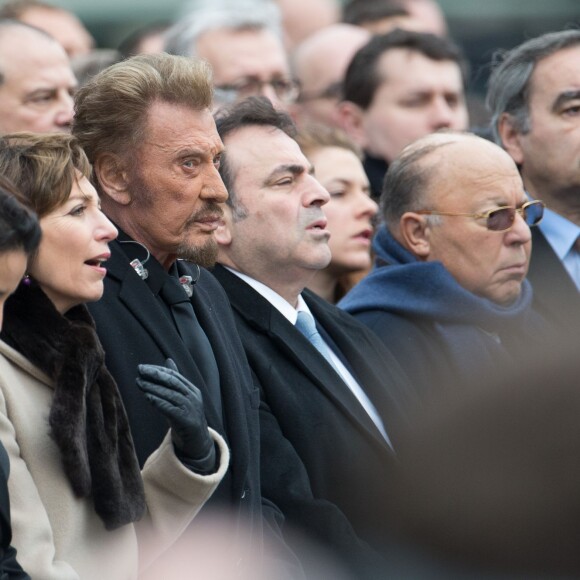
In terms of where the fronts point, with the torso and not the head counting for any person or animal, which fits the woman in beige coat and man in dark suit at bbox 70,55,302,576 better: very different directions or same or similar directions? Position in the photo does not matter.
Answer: same or similar directions

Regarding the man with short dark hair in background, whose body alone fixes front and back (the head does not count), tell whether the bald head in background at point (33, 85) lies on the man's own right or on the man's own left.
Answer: on the man's own right

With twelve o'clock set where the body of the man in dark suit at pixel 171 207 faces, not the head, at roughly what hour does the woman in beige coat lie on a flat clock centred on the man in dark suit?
The woman in beige coat is roughly at 2 o'clock from the man in dark suit.

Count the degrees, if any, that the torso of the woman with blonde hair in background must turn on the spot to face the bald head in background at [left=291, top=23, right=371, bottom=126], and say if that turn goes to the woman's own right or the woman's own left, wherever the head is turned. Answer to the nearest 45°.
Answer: approximately 135° to the woman's own left

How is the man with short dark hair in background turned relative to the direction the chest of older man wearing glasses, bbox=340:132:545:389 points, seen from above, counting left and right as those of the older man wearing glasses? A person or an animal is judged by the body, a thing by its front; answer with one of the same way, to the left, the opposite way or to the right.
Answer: the same way

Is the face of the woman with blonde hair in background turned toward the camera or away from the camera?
toward the camera

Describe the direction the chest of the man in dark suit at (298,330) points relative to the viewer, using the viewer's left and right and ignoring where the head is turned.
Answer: facing the viewer and to the right of the viewer

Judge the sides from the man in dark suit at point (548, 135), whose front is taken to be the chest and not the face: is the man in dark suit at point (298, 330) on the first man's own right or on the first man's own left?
on the first man's own right

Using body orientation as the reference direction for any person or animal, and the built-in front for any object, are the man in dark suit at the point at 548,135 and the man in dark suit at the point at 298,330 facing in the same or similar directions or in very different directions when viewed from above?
same or similar directions

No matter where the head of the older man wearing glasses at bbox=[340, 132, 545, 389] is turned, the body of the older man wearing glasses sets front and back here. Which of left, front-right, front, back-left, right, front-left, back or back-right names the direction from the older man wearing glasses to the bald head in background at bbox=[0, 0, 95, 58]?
back

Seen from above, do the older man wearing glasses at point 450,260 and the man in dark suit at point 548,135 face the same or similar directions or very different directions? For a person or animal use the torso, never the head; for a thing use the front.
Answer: same or similar directions

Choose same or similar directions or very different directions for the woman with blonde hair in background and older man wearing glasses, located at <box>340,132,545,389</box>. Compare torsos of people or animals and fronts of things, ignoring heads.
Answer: same or similar directions

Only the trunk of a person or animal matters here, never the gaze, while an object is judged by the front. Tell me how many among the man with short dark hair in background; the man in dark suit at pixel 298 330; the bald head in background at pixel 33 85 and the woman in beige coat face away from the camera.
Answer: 0

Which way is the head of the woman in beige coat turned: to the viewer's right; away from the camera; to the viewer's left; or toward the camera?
to the viewer's right

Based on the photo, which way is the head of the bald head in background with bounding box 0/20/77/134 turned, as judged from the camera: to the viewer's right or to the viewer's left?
to the viewer's right

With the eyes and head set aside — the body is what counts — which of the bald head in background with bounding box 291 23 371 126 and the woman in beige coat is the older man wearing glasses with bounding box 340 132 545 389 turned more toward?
the woman in beige coat
